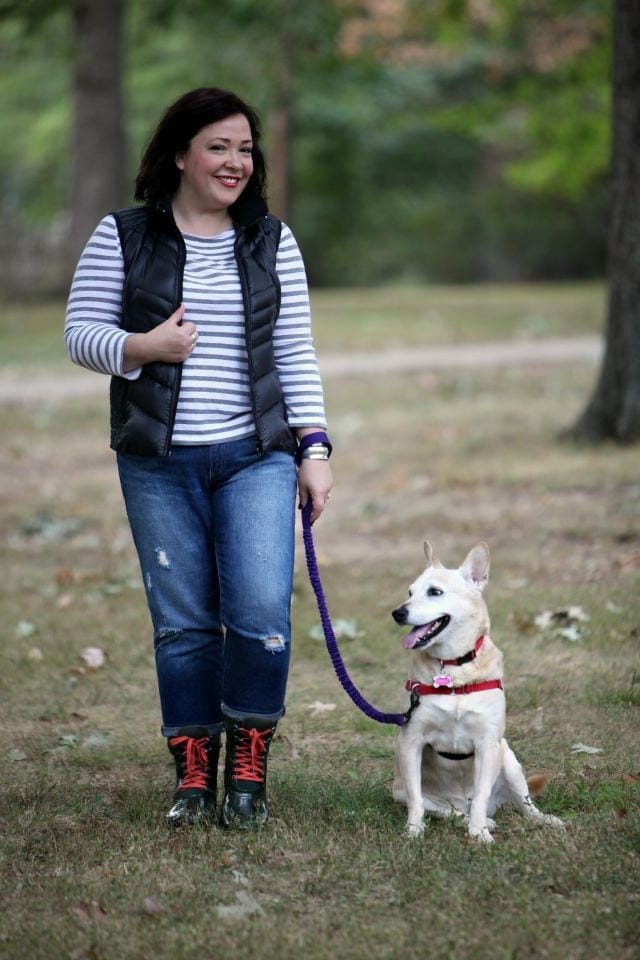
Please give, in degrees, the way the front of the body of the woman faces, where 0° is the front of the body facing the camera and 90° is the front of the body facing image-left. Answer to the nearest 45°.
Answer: approximately 0°

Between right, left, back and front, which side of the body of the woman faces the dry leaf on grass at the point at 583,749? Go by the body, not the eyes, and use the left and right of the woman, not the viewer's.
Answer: left

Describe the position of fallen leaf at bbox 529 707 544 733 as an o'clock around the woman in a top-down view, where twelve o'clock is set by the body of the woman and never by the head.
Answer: The fallen leaf is roughly at 8 o'clock from the woman.
